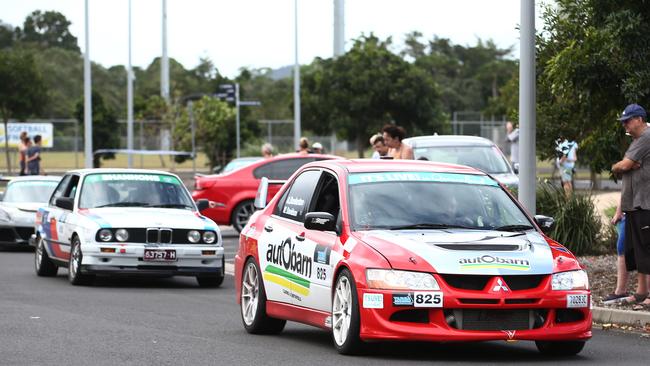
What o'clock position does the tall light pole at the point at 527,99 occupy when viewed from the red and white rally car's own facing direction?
The tall light pole is roughly at 8 o'clock from the red and white rally car.

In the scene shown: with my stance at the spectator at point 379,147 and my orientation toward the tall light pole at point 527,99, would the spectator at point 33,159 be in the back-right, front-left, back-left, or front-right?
back-right

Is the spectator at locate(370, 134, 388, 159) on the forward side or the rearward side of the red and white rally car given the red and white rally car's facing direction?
on the rearward side

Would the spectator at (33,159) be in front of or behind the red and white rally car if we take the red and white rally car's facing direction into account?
behind

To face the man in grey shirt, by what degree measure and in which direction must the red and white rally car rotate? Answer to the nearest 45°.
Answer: approximately 90° to its left

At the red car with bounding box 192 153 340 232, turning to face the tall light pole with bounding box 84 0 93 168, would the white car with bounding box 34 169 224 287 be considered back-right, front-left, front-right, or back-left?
back-left

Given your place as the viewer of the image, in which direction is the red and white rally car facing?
facing the viewer and to the right of the viewer

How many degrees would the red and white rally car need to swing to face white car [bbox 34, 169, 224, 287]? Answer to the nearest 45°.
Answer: approximately 180°

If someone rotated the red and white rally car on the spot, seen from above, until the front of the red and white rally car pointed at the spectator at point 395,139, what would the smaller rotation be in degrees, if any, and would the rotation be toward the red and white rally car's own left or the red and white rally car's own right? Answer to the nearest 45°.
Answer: approximately 135° to the red and white rally car's own left

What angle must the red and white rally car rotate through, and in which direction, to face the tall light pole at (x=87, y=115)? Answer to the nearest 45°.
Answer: approximately 135° to its left
